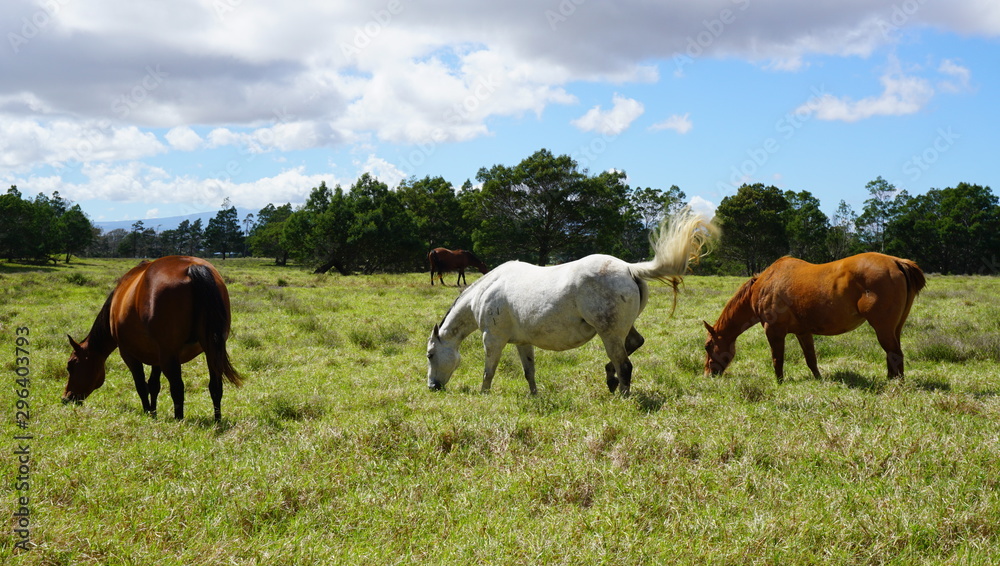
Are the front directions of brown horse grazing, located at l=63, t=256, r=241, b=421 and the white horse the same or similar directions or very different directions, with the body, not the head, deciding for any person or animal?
same or similar directions

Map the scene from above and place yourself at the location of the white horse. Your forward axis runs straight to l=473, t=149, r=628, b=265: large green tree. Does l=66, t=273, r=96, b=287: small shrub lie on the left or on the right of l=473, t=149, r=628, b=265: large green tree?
left

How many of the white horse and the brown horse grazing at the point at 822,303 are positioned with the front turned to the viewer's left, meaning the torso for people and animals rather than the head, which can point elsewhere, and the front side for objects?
2

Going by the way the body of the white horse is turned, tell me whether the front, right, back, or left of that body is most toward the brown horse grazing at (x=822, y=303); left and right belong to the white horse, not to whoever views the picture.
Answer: back

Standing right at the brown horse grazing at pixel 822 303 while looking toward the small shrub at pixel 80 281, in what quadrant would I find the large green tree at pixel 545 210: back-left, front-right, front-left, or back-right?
front-right

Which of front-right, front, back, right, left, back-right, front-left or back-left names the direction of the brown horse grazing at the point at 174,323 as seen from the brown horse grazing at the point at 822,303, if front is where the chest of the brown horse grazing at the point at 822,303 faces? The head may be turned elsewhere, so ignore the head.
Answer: front-left

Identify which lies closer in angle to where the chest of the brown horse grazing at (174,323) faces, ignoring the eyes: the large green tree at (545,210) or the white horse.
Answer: the large green tree

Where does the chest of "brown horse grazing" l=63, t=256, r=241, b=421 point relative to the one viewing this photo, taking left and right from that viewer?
facing away from the viewer and to the left of the viewer

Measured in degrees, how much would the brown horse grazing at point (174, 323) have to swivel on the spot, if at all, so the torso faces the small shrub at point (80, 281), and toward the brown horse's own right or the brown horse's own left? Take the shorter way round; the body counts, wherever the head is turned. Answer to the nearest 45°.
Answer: approximately 45° to the brown horse's own right

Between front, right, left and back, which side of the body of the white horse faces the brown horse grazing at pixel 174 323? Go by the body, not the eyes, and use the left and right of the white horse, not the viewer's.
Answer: front

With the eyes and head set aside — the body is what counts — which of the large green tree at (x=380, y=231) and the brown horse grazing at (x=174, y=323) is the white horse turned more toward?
the brown horse grazing

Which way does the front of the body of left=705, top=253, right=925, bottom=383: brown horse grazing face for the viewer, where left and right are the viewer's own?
facing to the left of the viewer

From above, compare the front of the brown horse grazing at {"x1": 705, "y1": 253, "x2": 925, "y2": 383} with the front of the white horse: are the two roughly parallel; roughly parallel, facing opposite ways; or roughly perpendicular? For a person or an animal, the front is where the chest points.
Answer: roughly parallel

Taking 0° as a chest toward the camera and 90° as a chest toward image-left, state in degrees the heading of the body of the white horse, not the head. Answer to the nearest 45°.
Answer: approximately 90°
